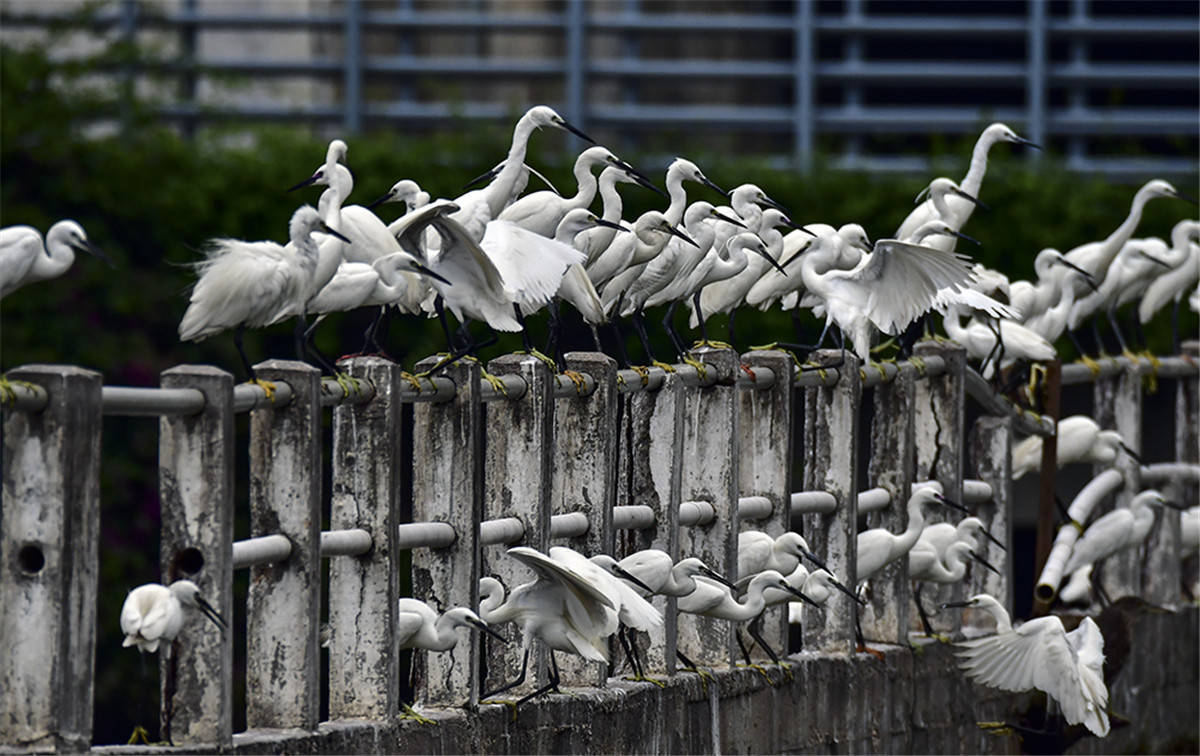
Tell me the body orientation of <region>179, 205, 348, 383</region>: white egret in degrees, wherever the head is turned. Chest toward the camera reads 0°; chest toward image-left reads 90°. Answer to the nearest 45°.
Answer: approximately 270°

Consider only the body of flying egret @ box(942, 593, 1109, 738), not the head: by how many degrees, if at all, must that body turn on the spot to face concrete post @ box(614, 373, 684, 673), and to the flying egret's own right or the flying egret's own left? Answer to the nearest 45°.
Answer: approximately 45° to the flying egret's own left

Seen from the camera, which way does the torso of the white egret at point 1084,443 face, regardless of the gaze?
to the viewer's right

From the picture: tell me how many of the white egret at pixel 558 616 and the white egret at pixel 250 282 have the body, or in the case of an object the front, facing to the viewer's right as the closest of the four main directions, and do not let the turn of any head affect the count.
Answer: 1

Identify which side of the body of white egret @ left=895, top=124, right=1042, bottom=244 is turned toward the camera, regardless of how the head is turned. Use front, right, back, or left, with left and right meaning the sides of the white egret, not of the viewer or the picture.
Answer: right

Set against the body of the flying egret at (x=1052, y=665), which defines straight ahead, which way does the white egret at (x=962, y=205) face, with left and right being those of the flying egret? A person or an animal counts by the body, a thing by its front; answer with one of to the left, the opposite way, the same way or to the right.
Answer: the opposite way

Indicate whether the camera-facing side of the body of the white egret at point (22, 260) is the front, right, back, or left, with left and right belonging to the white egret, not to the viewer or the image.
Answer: right

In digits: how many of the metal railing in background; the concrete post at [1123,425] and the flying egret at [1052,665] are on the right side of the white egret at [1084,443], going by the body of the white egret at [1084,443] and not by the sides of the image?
1

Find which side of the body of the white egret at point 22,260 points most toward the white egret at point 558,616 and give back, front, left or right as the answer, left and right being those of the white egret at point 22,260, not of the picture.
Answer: front

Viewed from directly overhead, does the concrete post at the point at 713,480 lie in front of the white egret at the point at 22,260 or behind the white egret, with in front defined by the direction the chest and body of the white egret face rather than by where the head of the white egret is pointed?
in front

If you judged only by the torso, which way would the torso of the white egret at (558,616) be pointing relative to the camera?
to the viewer's left

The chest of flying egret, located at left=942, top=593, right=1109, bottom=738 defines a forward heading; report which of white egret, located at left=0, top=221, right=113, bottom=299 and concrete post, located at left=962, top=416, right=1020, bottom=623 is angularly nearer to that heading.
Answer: the white egret

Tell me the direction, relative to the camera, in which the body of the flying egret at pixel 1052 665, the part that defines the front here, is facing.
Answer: to the viewer's left

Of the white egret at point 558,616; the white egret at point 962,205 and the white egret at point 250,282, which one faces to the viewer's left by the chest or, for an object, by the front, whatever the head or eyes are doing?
the white egret at point 558,616
